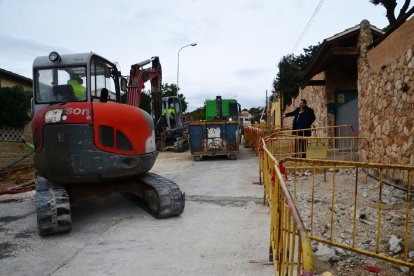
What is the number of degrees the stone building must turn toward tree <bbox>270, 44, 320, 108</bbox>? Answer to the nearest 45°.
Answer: approximately 135° to its right

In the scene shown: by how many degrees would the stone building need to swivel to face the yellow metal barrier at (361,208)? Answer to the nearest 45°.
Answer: approximately 45° to its left

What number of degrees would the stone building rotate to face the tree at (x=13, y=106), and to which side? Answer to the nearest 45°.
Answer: approximately 45° to its right

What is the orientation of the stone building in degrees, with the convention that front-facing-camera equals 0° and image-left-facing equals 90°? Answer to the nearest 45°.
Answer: approximately 45°

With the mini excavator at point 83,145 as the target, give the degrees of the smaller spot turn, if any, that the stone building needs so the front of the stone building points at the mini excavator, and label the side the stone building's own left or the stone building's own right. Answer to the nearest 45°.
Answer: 0° — it already faces it
